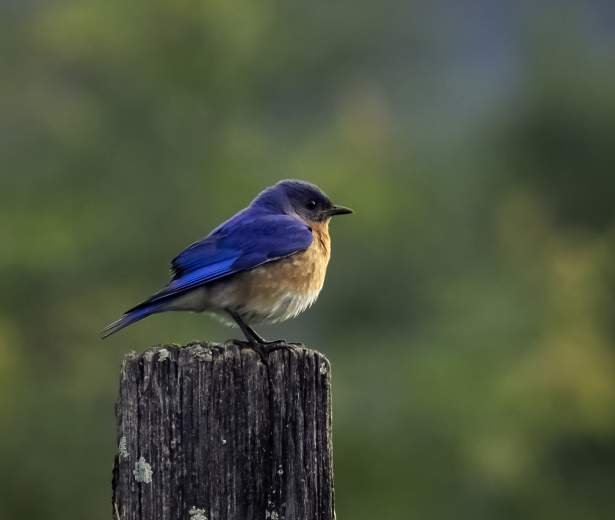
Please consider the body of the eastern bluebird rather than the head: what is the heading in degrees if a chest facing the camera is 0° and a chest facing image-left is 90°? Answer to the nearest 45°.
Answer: approximately 270°
